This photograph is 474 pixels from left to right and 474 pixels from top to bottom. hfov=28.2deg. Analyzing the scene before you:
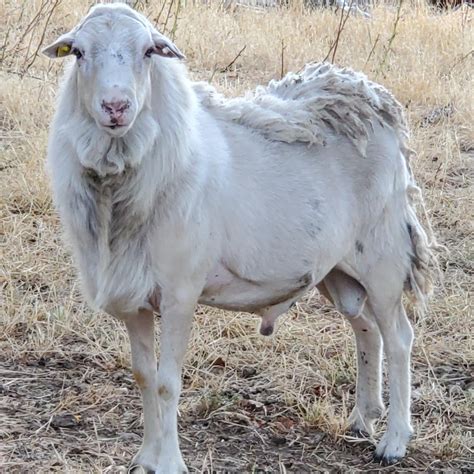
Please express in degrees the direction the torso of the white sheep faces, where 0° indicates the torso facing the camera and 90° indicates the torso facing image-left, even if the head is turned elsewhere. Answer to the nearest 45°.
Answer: approximately 45°
